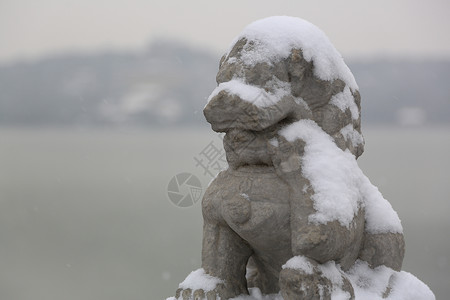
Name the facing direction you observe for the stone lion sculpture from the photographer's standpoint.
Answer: facing the viewer and to the left of the viewer
